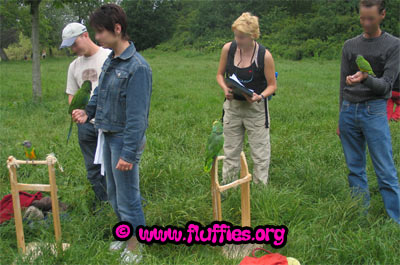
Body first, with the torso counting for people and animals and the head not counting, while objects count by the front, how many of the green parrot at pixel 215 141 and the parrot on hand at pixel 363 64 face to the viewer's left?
1

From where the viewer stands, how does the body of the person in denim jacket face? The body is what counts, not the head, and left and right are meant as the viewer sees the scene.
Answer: facing the viewer and to the left of the viewer

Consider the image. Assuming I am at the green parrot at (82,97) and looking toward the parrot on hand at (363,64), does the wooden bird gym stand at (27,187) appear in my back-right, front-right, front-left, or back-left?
back-right

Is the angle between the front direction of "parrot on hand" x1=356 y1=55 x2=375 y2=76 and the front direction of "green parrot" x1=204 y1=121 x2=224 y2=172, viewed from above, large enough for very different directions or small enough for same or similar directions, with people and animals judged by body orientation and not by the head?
very different directions

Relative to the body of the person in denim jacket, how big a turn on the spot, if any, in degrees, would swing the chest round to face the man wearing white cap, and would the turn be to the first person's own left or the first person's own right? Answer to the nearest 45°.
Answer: approximately 135° to the first person's own right

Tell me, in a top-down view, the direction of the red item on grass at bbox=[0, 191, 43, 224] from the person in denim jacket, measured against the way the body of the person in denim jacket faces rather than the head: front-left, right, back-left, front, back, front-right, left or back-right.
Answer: right
